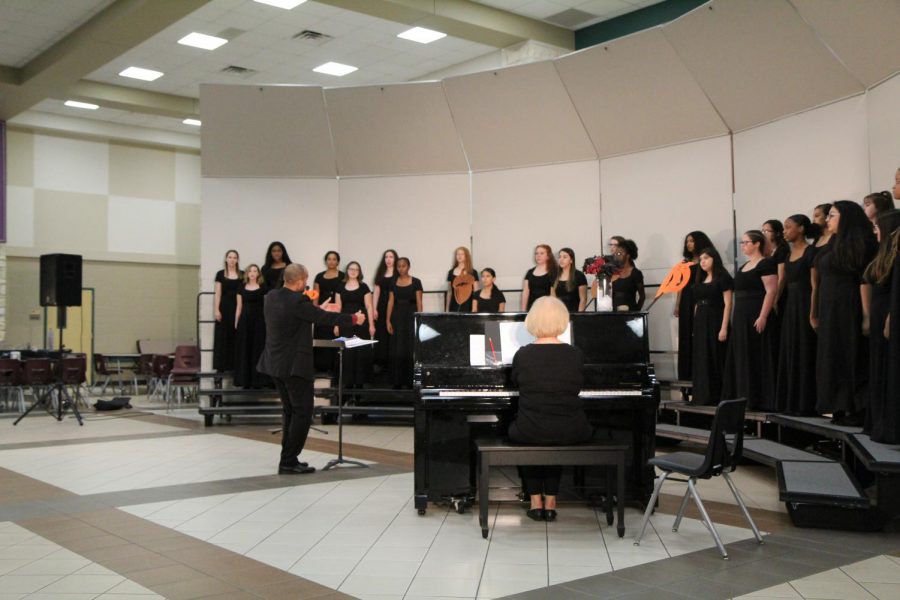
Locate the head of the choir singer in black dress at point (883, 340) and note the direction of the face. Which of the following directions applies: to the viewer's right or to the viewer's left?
to the viewer's left

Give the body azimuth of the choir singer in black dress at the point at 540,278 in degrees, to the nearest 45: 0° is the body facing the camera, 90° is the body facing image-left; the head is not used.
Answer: approximately 45°

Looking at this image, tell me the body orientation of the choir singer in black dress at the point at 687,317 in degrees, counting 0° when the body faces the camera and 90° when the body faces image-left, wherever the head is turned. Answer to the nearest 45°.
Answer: approximately 45°

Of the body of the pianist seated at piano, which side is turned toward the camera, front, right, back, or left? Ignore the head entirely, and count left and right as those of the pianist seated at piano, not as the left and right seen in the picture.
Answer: back

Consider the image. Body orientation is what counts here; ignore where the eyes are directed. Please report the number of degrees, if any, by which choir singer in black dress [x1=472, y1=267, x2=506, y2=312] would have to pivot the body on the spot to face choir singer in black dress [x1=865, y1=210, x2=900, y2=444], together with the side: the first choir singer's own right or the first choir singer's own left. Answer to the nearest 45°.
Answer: approximately 90° to the first choir singer's own left

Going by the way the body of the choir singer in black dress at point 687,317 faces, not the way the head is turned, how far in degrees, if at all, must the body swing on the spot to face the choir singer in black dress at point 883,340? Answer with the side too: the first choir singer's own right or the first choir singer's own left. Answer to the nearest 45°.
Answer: approximately 45° to the first choir singer's own left

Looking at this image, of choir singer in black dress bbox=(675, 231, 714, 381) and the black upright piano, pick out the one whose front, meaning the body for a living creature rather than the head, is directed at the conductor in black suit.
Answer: the choir singer in black dress

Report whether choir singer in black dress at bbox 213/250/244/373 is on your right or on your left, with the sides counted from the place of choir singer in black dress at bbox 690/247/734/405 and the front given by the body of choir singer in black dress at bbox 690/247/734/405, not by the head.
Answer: on your right

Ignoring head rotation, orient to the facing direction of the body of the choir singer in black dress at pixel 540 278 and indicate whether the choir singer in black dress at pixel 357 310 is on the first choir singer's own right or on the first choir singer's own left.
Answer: on the first choir singer's own right

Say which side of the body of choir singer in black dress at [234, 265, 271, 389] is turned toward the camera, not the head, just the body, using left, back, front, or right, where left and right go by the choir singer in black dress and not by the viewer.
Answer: front

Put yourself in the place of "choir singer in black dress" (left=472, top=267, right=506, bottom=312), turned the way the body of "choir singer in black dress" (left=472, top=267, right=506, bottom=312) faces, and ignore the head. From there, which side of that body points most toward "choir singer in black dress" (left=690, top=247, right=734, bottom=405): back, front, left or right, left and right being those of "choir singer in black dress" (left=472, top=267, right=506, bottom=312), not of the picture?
left

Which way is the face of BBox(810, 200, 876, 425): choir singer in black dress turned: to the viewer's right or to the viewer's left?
to the viewer's left

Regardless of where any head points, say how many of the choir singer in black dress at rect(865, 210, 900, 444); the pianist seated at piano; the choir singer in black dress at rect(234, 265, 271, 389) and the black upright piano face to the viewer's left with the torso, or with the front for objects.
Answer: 1

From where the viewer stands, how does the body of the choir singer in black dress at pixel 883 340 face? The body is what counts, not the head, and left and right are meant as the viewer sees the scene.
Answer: facing to the left of the viewer

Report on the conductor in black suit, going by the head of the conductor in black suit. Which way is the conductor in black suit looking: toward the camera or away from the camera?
away from the camera

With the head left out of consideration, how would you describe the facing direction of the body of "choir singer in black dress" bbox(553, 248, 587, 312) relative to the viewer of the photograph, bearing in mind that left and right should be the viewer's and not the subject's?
facing the viewer and to the left of the viewer

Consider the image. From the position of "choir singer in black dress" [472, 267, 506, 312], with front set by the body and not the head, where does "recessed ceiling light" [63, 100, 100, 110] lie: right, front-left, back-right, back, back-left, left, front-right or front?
right

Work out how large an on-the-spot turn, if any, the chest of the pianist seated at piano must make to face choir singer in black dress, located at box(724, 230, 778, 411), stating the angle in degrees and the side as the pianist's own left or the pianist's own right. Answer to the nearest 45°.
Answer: approximately 45° to the pianist's own right
